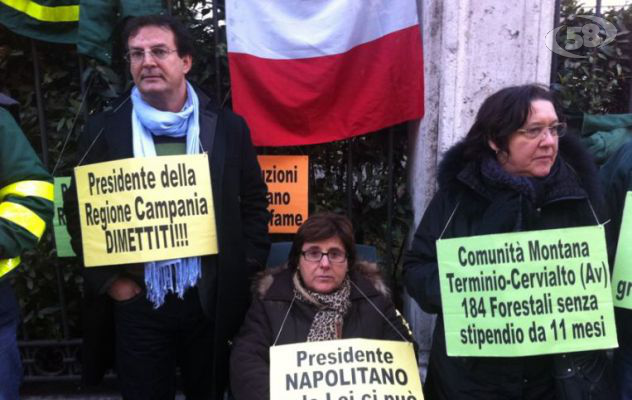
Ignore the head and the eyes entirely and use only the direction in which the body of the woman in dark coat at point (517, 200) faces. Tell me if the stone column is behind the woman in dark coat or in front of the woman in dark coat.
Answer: behind

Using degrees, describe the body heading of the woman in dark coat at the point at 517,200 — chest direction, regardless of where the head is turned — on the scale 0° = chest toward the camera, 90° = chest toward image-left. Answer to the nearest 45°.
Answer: approximately 315°

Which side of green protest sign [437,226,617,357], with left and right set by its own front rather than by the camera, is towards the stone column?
back

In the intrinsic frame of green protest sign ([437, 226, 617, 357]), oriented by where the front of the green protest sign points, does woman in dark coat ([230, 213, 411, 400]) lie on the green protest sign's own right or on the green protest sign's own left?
on the green protest sign's own right

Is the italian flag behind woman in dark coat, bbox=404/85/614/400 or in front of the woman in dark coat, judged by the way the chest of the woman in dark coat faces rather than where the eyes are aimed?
behind

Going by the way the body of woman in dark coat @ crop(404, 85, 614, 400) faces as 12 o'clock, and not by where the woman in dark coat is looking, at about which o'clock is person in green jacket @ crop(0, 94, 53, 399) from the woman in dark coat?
The person in green jacket is roughly at 4 o'clock from the woman in dark coat.

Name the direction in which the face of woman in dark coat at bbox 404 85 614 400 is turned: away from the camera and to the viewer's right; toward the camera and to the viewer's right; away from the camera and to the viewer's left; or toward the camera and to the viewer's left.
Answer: toward the camera and to the viewer's right
